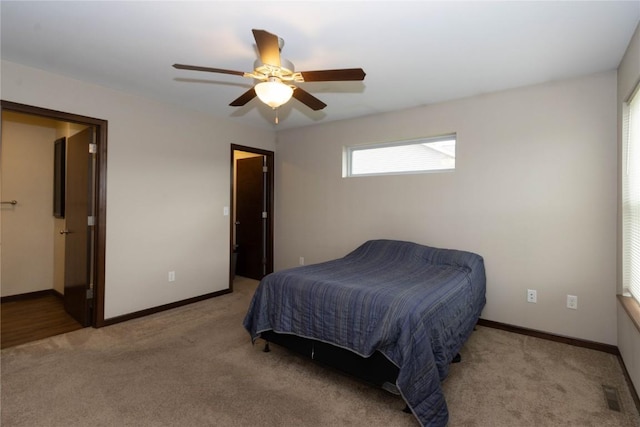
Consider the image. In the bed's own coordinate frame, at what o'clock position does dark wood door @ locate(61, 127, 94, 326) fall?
The dark wood door is roughly at 2 o'clock from the bed.

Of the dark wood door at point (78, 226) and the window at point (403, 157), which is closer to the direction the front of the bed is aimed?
the dark wood door

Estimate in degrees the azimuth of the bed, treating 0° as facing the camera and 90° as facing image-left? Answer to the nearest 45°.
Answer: approximately 45°

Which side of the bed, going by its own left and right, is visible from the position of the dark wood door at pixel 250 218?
right

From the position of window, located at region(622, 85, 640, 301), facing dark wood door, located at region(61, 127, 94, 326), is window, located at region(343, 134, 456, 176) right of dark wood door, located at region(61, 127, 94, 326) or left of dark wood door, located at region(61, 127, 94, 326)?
right

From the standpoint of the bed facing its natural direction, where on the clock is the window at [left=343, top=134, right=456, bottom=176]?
The window is roughly at 5 o'clock from the bed.

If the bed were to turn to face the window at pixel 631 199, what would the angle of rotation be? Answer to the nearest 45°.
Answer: approximately 135° to its left

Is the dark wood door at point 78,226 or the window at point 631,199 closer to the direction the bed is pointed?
the dark wood door
